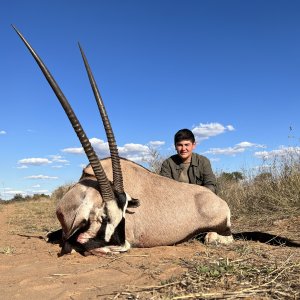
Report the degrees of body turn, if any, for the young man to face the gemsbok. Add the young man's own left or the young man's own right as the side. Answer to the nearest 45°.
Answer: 0° — they already face it

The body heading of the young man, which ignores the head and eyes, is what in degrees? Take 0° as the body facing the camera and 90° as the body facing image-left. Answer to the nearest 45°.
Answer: approximately 0°
